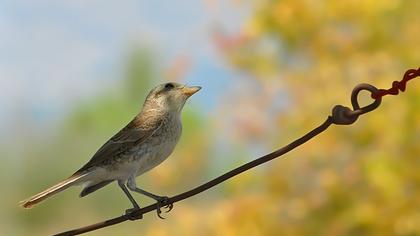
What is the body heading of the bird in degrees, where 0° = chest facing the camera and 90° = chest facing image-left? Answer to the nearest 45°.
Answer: approximately 270°
